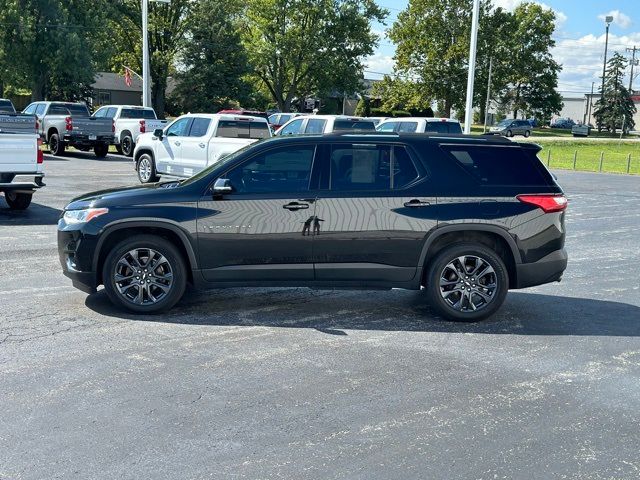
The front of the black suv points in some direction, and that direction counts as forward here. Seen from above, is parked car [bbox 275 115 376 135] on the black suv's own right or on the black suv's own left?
on the black suv's own right

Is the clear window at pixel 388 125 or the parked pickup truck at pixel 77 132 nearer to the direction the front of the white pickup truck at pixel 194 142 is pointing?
the parked pickup truck

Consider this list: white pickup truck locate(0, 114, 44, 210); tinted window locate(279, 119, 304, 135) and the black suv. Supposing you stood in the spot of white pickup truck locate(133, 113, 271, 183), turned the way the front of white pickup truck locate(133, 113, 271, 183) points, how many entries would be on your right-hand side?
1

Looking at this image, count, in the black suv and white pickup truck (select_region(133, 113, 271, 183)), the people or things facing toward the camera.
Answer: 0

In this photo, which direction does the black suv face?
to the viewer's left

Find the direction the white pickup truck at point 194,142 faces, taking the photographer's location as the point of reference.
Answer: facing away from the viewer and to the left of the viewer

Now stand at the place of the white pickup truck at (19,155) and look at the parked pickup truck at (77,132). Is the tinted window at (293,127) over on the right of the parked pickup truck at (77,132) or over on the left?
right

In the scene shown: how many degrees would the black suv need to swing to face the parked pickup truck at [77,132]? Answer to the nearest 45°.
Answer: approximately 45° to its right

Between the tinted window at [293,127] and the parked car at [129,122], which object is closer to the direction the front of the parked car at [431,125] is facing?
the parked car

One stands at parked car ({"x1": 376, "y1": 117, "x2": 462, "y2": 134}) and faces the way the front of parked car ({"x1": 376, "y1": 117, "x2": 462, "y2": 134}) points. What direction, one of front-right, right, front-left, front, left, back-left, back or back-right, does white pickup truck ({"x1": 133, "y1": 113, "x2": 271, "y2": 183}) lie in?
left

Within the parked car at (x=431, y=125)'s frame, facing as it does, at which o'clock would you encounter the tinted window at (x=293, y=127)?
The tinted window is roughly at 10 o'clock from the parked car.

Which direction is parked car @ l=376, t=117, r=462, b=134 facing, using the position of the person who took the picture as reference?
facing away from the viewer and to the left of the viewer
